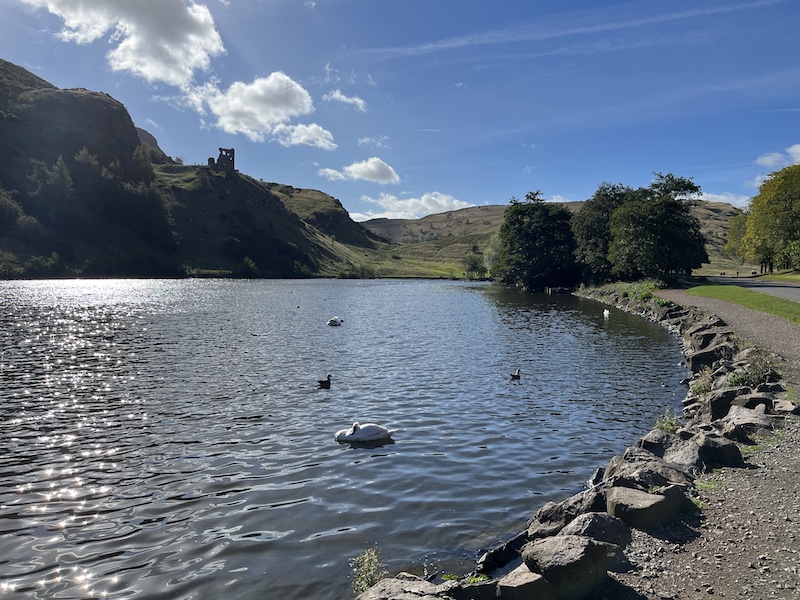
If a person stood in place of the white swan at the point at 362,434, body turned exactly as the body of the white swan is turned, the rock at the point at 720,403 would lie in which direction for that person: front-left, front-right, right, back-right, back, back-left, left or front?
back

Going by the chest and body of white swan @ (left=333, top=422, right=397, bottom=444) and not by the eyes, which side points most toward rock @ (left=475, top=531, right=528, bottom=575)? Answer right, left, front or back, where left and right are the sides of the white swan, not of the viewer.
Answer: left

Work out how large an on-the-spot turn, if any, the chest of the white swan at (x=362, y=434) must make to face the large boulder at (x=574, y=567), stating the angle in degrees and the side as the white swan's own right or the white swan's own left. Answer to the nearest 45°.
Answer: approximately 90° to the white swan's own left

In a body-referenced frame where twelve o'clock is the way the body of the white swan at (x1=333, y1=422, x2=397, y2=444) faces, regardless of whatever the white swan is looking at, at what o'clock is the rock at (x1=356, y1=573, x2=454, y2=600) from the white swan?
The rock is roughly at 9 o'clock from the white swan.

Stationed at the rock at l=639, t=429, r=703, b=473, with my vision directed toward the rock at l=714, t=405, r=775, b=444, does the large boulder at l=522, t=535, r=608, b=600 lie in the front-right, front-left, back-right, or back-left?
back-right

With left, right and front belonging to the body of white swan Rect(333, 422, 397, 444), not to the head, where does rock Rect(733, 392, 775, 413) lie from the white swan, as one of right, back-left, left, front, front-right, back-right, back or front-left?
back
